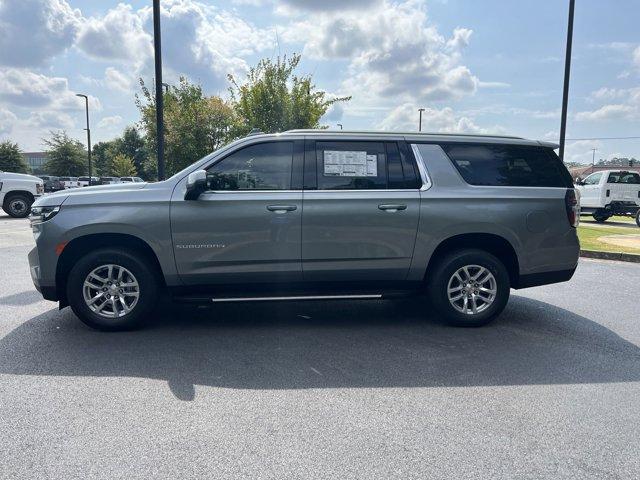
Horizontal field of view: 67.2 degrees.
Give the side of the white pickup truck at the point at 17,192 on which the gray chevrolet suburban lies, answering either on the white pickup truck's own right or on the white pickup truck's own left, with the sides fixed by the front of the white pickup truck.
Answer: on the white pickup truck's own right

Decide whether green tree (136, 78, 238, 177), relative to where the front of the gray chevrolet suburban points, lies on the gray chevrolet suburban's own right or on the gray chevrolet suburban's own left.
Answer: on the gray chevrolet suburban's own right

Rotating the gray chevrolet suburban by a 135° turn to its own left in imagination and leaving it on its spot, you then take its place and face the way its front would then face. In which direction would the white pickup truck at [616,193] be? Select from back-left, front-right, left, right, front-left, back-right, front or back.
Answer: left

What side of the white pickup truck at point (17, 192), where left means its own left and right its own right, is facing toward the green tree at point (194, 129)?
front

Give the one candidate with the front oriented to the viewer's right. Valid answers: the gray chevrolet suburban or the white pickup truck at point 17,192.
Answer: the white pickup truck

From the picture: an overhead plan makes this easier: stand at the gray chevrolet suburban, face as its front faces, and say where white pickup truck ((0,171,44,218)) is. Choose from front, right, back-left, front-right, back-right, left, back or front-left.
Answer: front-right

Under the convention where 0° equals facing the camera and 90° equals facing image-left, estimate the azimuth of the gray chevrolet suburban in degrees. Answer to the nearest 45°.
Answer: approximately 90°

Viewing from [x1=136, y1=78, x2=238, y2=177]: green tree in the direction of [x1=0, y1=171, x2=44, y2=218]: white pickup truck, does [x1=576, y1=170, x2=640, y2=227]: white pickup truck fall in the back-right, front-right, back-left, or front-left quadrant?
back-left

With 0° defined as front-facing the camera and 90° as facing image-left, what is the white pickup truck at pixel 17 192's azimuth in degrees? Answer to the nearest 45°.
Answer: approximately 270°

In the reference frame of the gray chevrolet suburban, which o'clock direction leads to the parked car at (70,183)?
The parked car is roughly at 2 o'clock from the gray chevrolet suburban.

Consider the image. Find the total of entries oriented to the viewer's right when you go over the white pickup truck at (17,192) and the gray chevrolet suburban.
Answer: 1

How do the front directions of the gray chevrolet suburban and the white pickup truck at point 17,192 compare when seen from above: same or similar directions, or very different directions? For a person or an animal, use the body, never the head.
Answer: very different directions
